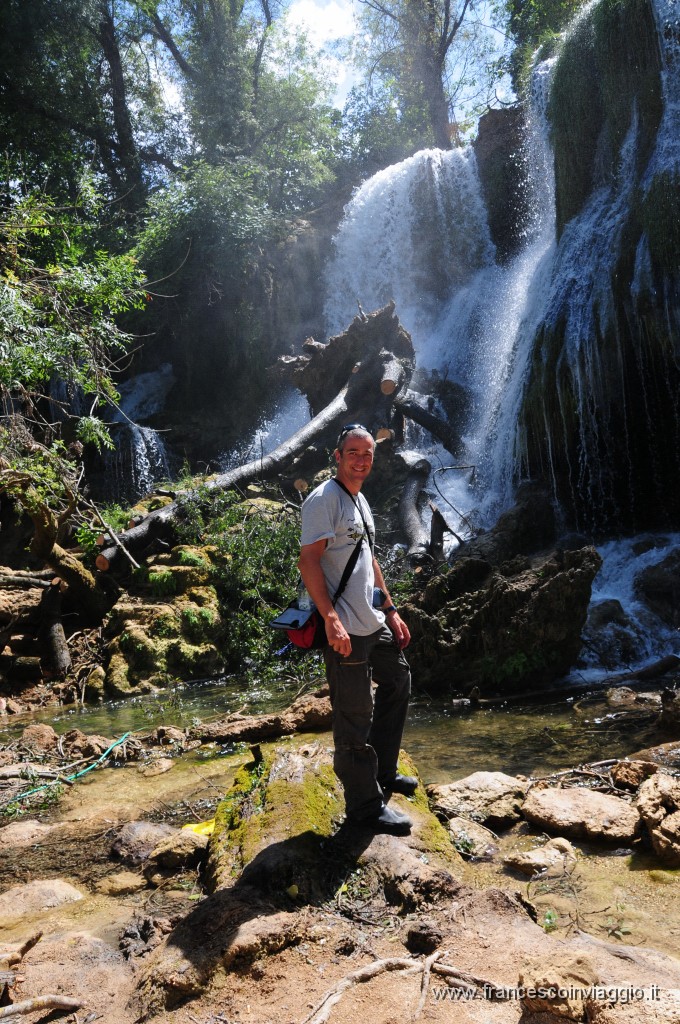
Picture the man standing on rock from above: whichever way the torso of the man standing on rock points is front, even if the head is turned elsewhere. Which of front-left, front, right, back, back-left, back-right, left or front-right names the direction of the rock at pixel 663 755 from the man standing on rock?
left

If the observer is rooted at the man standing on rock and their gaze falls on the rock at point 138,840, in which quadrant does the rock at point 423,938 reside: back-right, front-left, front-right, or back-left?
back-left

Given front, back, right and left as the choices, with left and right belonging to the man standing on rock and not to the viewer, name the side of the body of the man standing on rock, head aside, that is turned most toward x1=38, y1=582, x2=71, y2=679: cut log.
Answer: back

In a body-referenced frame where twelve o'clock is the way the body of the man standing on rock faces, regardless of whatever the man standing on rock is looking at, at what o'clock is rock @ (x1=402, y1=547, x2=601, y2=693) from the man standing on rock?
The rock is roughly at 8 o'clock from the man standing on rock.

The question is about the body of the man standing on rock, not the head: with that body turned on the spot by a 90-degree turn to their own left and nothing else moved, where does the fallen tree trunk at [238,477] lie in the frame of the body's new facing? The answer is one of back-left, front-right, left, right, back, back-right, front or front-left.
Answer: front-left

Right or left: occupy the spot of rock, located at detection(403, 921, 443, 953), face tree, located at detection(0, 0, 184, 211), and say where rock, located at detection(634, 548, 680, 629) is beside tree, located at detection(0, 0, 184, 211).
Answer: right

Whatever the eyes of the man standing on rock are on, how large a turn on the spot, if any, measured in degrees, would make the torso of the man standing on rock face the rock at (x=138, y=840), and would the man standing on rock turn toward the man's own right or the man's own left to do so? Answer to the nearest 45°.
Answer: approximately 180°

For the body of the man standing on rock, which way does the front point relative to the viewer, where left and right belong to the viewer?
facing the viewer and to the right of the viewer
